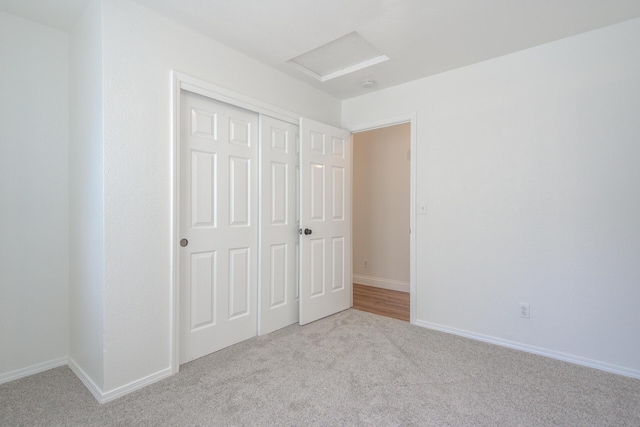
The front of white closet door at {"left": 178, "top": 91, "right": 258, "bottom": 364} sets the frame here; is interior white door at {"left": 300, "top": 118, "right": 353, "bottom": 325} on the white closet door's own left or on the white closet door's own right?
on the white closet door's own left

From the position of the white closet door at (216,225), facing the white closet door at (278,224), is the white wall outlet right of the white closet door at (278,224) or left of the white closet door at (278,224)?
right

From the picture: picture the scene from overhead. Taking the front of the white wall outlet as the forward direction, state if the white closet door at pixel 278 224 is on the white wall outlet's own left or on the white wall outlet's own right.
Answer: on the white wall outlet's own right

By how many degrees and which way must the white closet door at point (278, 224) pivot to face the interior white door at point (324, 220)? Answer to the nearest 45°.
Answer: approximately 90° to its left

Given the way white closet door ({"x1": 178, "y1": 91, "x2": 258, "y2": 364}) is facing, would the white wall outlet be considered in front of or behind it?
in front

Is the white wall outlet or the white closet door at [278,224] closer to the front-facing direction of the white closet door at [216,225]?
the white wall outlet

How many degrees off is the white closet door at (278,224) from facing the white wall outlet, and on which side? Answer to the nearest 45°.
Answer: approximately 45° to its left

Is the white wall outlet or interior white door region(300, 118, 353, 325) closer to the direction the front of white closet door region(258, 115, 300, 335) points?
the white wall outlet

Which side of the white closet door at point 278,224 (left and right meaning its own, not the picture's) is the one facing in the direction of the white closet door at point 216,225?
right

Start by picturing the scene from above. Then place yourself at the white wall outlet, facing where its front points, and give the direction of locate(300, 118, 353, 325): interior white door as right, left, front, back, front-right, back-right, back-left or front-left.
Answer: right
